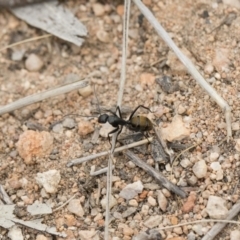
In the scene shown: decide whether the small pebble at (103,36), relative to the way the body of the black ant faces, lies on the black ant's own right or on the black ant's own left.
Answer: on the black ant's own right

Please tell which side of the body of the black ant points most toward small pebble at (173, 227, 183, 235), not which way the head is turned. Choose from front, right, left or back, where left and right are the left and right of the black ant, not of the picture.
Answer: left

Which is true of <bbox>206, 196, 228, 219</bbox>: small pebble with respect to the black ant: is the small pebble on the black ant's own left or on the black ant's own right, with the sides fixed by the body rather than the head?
on the black ant's own left

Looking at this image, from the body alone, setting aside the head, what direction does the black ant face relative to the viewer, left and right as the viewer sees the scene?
facing to the left of the viewer
